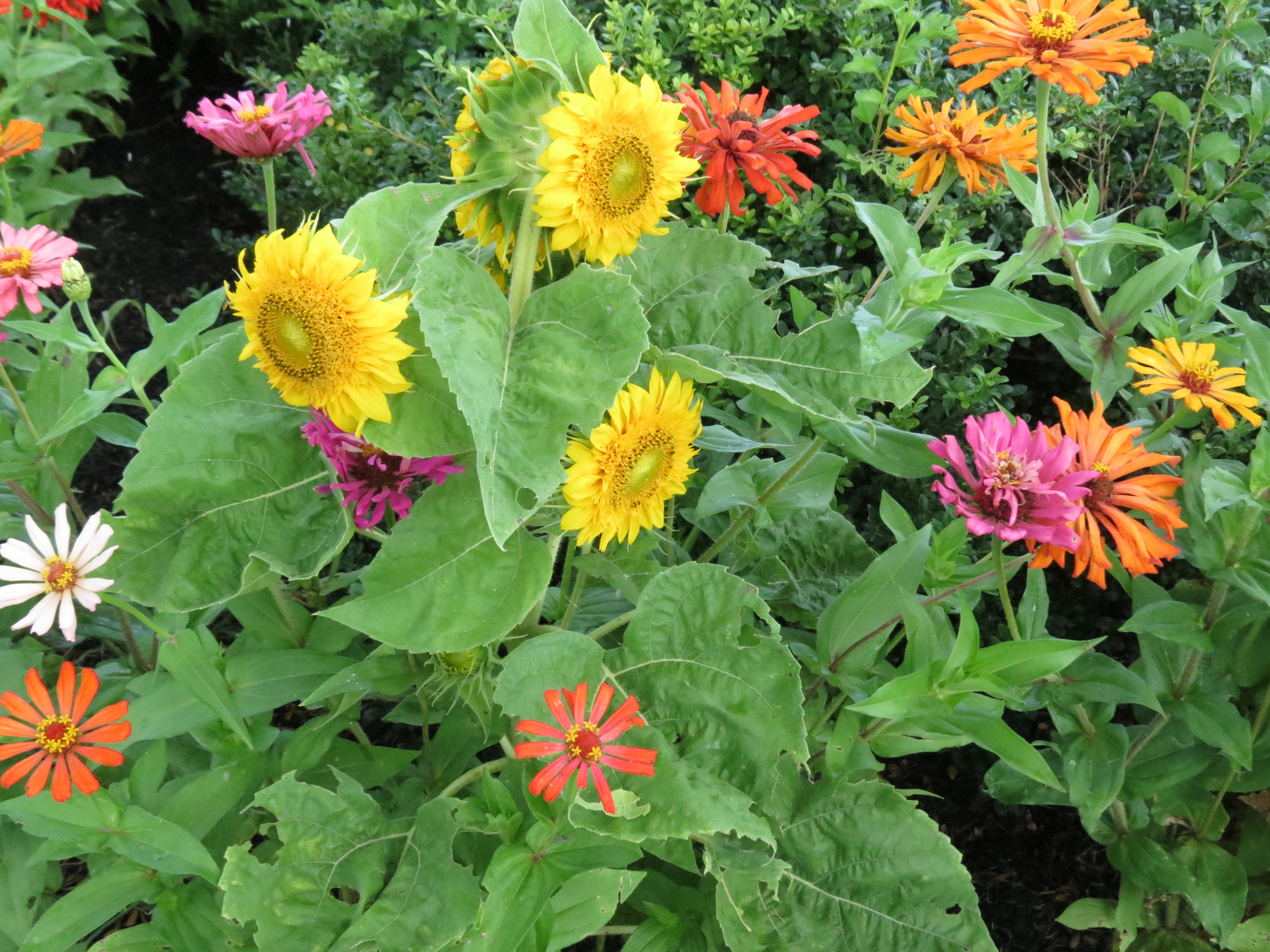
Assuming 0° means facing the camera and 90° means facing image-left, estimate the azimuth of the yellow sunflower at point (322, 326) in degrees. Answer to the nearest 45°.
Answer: approximately 45°

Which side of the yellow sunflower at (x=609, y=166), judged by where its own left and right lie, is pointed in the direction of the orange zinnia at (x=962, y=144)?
left

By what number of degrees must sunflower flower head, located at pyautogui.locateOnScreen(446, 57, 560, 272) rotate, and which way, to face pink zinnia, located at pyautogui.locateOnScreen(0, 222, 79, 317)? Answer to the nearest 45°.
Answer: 0° — it already faces it

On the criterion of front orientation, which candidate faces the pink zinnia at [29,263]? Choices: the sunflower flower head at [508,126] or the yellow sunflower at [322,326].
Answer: the sunflower flower head

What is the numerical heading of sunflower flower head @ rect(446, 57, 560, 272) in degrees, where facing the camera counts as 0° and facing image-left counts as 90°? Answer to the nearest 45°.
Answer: approximately 135°

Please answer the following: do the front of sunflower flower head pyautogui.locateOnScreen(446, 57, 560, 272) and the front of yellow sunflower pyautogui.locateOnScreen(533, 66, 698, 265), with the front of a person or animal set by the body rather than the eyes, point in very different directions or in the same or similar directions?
very different directions
